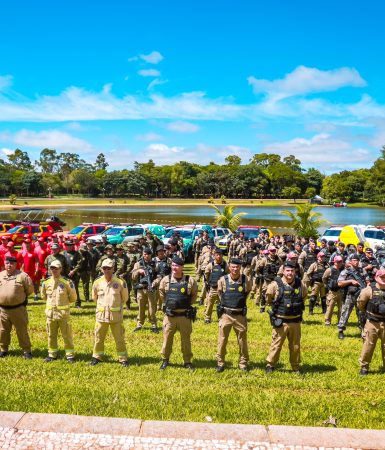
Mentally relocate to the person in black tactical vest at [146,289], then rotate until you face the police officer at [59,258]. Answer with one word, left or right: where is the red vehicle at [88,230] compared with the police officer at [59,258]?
right

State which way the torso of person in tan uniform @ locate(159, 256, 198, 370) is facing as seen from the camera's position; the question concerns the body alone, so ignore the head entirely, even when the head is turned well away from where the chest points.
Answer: toward the camera

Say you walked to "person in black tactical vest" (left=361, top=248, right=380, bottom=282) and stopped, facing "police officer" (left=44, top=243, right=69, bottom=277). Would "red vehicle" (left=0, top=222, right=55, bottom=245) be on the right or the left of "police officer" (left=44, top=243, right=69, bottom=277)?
right

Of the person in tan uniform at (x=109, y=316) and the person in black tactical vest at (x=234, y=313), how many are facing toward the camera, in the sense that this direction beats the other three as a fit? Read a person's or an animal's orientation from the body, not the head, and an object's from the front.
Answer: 2

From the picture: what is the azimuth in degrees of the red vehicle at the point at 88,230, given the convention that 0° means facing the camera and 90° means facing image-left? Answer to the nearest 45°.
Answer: approximately 45°

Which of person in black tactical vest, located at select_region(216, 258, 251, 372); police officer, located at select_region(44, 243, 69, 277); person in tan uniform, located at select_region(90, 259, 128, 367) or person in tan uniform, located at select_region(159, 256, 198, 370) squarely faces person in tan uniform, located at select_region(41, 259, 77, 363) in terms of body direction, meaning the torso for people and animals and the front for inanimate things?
the police officer

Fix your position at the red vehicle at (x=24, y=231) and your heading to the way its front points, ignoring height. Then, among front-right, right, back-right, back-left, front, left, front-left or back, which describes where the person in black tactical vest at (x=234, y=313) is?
front-left

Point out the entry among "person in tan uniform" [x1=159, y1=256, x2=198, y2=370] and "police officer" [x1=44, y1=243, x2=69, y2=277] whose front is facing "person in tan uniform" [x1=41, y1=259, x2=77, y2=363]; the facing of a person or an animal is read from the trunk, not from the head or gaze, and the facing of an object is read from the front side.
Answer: the police officer

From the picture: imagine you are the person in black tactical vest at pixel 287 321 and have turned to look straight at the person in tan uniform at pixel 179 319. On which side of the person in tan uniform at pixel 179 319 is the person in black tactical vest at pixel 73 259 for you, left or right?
right

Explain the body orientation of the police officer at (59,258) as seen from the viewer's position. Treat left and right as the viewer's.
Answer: facing the viewer

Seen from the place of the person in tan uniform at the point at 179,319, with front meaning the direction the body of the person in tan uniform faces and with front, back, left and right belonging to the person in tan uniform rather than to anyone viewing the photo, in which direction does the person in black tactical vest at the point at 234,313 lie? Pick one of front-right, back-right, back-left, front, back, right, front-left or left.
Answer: left

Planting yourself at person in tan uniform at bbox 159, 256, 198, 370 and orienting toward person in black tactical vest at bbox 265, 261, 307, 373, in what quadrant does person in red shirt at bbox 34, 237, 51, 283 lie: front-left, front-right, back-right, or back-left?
back-left

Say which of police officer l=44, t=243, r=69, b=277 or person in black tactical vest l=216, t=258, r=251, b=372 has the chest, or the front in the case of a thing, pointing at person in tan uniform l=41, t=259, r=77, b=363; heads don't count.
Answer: the police officer
